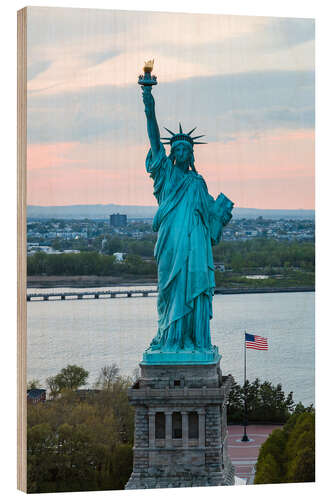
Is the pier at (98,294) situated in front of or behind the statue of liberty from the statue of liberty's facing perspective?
behind

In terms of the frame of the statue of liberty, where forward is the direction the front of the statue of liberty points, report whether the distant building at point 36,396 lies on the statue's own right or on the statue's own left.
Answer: on the statue's own right

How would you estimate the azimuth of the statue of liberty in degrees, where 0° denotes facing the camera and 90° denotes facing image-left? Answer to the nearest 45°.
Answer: approximately 0°

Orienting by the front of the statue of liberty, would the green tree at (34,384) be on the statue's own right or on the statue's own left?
on the statue's own right
